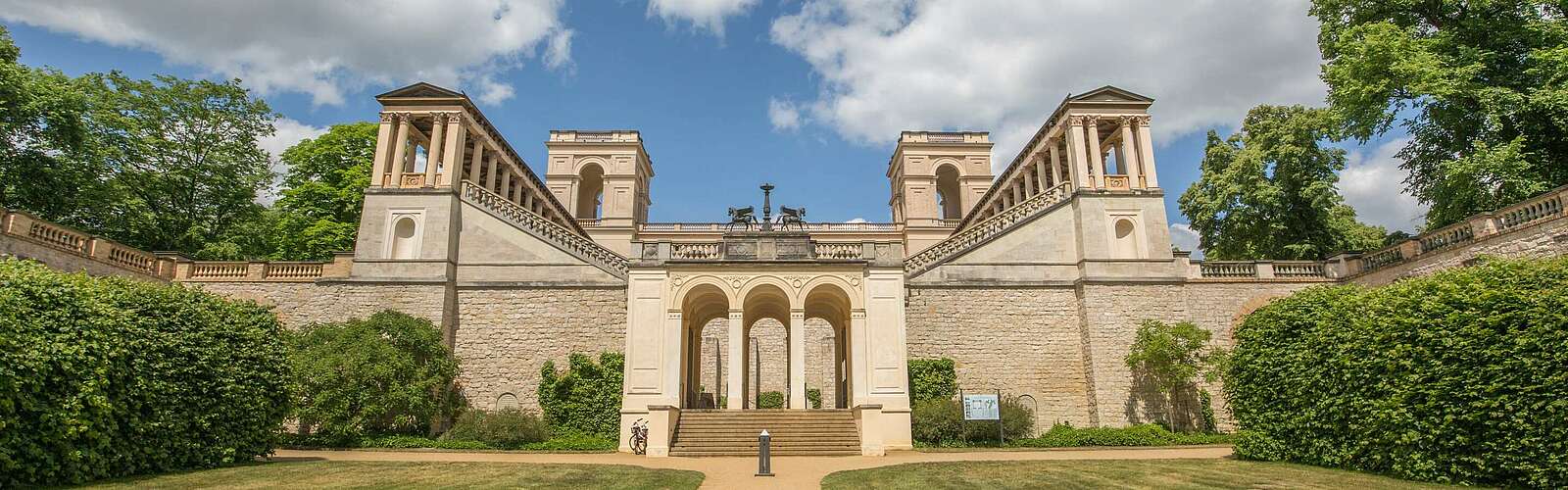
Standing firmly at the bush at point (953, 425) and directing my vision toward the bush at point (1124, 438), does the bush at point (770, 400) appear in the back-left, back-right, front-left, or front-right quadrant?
back-left

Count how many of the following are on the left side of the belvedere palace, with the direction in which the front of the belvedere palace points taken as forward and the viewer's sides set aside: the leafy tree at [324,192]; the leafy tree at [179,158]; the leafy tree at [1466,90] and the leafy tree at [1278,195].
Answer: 2

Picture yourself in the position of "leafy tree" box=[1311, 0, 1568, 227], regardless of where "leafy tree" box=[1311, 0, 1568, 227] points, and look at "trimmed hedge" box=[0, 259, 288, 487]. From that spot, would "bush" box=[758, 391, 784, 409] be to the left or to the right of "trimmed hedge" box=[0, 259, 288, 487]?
right

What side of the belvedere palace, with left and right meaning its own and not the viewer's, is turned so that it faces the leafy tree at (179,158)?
right

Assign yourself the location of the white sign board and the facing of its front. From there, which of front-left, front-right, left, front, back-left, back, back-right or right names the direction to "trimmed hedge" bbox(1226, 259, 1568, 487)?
front-left

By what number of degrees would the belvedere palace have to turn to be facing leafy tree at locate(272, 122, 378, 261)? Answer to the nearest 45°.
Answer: approximately 90° to its right

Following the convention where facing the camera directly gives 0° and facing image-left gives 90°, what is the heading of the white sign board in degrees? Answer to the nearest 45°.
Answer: approximately 0°

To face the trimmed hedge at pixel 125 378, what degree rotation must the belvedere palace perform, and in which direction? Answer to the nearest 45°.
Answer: approximately 45° to its right

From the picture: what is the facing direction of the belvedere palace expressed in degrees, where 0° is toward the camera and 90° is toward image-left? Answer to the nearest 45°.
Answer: approximately 0°

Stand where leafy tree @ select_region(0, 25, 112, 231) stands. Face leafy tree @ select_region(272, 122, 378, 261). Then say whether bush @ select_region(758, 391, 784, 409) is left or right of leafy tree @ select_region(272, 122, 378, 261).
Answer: right

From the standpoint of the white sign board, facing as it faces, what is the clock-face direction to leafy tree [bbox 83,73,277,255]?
The leafy tree is roughly at 3 o'clock from the white sign board.

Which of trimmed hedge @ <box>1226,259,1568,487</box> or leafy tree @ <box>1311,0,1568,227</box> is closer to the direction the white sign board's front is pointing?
the trimmed hedge

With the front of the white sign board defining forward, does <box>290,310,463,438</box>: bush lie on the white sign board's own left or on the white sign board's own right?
on the white sign board's own right
